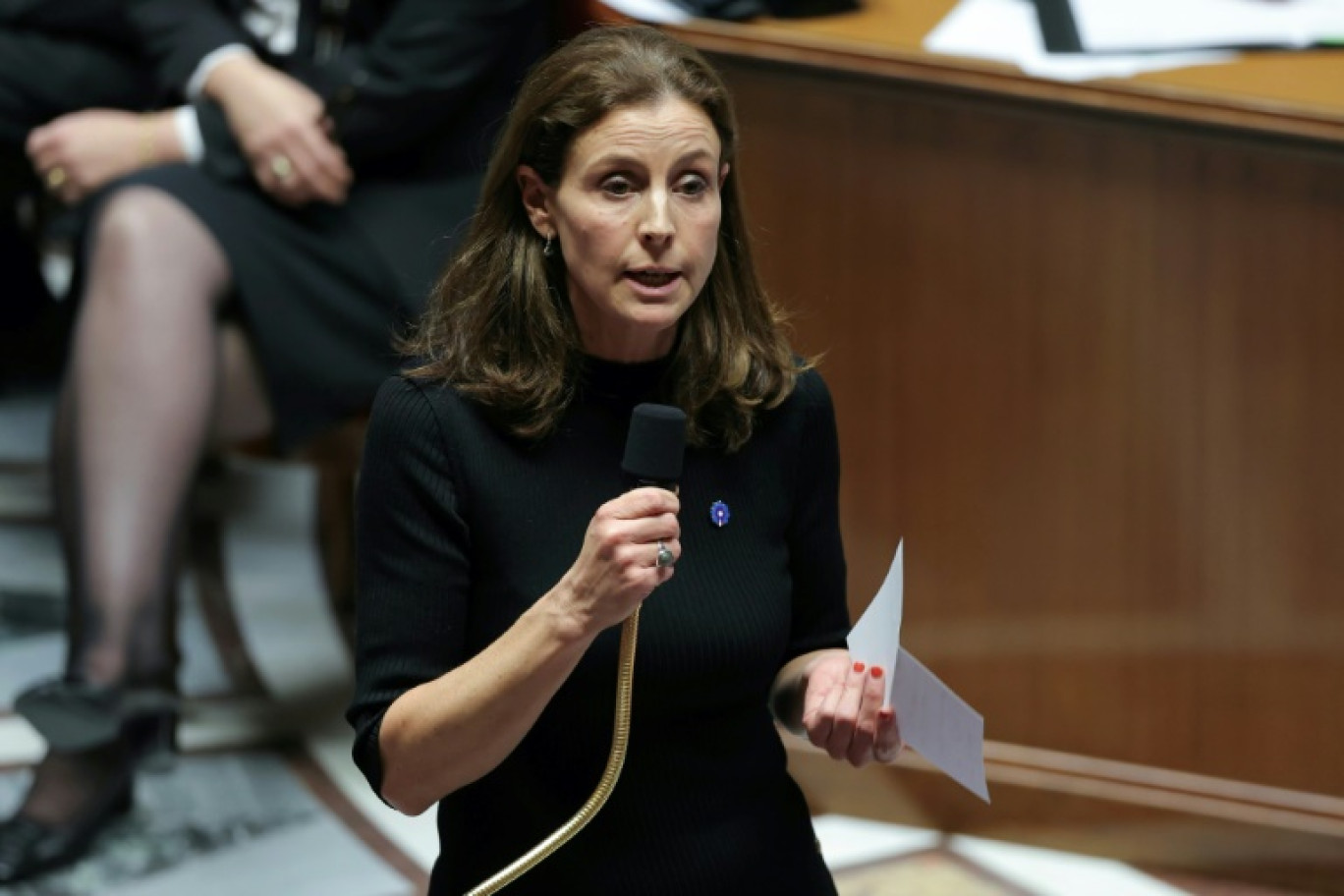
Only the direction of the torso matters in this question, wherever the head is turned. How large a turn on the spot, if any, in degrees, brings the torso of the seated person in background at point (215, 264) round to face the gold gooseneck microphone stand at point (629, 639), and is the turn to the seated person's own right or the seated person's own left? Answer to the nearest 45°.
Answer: approximately 45° to the seated person's own left

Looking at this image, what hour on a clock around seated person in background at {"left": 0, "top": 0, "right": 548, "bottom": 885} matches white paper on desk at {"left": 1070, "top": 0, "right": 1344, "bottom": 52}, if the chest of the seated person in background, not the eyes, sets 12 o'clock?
The white paper on desk is roughly at 8 o'clock from the seated person in background.

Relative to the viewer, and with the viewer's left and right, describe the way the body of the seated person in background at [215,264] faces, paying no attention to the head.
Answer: facing the viewer and to the left of the viewer

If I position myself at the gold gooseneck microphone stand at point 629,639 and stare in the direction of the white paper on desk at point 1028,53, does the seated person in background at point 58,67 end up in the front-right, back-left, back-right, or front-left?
front-left

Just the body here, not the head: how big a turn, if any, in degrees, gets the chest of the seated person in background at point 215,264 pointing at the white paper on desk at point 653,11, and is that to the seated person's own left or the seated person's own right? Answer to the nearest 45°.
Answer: approximately 135° to the seated person's own left

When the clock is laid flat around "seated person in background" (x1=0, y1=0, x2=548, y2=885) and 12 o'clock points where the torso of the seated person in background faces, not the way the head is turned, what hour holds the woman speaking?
The woman speaking is roughly at 10 o'clock from the seated person in background.

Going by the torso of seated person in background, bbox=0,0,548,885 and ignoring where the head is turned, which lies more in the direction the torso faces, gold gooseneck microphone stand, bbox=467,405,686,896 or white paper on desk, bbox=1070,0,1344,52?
the gold gooseneck microphone stand

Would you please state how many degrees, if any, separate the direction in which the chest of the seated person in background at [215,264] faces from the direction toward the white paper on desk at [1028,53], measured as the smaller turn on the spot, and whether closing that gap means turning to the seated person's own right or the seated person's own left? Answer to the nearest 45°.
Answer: approximately 135° to the seated person's own left

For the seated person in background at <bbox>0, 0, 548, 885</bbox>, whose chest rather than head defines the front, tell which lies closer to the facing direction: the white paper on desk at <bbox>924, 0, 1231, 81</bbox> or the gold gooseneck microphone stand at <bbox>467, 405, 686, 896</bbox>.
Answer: the gold gooseneck microphone stand

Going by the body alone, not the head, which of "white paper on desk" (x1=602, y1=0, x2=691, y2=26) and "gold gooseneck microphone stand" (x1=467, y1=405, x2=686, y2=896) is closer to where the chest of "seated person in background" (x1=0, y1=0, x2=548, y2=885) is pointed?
the gold gooseneck microphone stand

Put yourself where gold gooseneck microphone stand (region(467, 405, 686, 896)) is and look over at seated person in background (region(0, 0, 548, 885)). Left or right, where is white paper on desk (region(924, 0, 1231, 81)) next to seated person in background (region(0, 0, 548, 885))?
right
